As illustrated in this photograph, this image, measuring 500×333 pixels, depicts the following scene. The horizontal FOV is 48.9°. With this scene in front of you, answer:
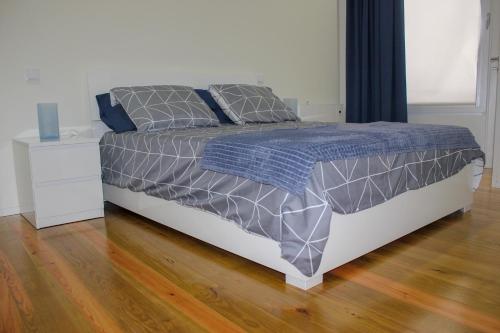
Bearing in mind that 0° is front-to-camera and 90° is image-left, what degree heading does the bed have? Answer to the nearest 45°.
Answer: approximately 315°

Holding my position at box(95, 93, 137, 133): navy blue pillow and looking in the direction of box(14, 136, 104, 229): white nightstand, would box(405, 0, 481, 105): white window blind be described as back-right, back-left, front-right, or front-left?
back-left

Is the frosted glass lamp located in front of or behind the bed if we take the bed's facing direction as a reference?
behind

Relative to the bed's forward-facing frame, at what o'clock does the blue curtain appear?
The blue curtain is roughly at 8 o'clock from the bed.
